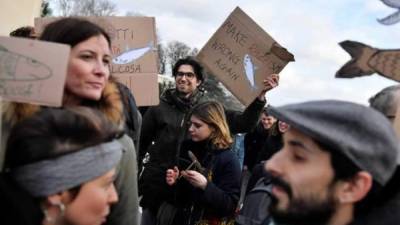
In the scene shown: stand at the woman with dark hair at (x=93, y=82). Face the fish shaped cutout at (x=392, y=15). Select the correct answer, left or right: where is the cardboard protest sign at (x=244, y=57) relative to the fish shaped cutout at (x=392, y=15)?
left

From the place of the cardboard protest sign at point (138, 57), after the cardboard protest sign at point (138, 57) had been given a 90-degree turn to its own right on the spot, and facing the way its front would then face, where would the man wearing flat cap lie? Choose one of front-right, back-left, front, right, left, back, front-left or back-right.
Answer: left

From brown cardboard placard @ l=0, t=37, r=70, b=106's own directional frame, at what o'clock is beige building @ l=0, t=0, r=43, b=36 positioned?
The beige building is roughly at 6 o'clock from the brown cardboard placard.

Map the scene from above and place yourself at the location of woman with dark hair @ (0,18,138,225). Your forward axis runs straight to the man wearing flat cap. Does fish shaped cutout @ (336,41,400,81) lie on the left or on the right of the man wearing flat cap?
left

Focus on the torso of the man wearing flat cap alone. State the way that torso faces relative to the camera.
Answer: to the viewer's left

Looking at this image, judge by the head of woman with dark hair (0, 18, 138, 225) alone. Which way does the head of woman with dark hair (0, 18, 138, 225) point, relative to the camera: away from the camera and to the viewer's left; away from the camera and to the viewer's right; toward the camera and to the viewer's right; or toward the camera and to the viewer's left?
toward the camera and to the viewer's right

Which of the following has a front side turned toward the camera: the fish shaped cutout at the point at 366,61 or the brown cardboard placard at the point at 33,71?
the brown cardboard placard

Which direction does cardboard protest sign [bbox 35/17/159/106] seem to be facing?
toward the camera

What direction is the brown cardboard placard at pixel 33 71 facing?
toward the camera

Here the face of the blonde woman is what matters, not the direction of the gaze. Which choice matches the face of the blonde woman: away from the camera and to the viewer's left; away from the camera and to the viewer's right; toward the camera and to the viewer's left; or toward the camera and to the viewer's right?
toward the camera and to the viewer's left

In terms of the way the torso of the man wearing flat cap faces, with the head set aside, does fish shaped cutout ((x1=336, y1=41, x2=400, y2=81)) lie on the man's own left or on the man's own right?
on the man's own right

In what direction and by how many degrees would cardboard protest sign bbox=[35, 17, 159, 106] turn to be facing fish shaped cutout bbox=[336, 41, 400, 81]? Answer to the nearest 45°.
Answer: approximately 45° to its left
